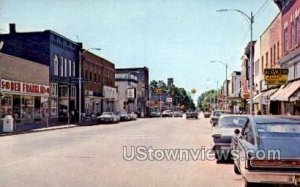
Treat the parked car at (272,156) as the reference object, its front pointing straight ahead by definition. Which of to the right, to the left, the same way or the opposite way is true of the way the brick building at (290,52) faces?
to the left

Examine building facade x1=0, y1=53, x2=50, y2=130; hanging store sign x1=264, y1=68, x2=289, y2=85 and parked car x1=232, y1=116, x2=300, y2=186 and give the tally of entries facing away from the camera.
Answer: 1

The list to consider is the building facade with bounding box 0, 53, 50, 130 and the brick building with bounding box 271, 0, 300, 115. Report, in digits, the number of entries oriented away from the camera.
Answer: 0

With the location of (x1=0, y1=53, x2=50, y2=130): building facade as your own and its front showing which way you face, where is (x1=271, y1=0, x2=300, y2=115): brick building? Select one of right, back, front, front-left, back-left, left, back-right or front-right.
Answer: front

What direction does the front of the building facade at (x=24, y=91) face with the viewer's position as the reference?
facing the viewer and to the right of the viewer

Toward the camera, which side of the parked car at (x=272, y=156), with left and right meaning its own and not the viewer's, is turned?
back

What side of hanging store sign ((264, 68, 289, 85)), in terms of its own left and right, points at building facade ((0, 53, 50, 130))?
right

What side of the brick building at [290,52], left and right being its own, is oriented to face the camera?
left

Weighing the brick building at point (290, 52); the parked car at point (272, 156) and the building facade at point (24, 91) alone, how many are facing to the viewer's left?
1

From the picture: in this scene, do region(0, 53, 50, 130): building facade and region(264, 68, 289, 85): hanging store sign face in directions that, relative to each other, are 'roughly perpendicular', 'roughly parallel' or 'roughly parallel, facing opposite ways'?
roughly perpendicular

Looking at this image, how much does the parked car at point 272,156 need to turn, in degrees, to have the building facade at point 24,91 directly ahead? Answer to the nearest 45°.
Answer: approximately 45° to its left

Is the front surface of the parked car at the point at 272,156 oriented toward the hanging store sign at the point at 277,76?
yes

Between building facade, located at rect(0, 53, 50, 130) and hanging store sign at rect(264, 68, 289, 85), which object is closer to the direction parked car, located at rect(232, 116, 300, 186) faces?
the hanging store sign

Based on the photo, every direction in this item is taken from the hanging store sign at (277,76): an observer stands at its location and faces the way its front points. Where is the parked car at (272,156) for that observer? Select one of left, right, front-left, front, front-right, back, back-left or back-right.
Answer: front

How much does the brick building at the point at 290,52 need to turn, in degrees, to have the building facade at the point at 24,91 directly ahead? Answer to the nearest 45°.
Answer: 0° — it already faces it

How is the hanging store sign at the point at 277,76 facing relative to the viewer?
toward the camera
